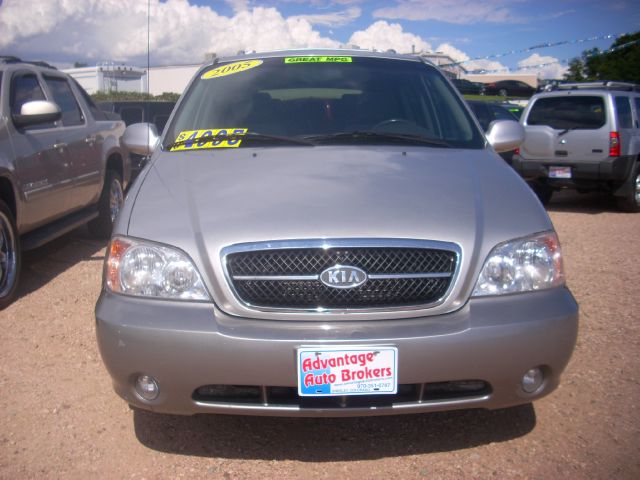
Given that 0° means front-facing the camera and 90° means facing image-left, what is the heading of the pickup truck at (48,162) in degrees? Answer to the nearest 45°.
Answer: approximately 45°

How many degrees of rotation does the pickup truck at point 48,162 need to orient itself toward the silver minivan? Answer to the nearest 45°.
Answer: approximately 45° to its left

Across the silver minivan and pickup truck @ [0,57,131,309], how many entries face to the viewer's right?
0

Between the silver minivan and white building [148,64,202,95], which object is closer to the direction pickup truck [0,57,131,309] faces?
the silver minivan

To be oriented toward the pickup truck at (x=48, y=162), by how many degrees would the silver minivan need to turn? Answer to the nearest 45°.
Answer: approximately 135° to its right

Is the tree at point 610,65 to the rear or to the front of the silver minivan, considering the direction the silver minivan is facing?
to the rear

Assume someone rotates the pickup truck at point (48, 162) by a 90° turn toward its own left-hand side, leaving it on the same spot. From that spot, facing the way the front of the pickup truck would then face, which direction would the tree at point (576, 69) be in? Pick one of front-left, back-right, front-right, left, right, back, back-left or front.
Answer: left

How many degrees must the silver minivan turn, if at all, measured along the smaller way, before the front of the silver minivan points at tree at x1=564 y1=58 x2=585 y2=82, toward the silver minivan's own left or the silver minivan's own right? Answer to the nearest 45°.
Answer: approximately 180°

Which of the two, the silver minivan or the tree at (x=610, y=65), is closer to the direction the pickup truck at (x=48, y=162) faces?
the silver minivan

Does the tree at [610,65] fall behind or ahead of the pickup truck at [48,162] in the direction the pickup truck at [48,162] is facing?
behind

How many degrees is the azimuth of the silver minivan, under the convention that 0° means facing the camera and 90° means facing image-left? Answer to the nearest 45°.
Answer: approximately 0°
